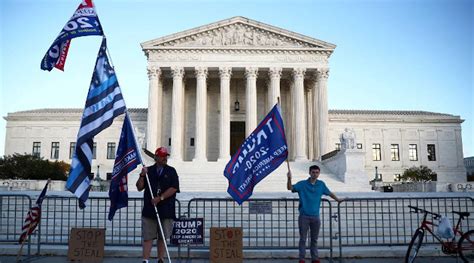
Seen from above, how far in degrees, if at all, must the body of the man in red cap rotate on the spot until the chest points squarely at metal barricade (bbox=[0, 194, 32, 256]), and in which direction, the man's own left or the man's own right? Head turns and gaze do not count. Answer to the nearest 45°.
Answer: approximately 135° to the man's own right

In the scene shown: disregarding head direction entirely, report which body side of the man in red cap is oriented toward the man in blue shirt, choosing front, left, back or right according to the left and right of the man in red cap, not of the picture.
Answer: left

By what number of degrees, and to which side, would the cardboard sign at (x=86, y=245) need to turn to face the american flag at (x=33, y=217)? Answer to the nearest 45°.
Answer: approximately 90° to its right

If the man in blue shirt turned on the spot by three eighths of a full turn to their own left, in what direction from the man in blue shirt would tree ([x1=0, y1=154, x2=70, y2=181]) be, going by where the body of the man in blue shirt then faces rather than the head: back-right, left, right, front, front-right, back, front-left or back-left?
left

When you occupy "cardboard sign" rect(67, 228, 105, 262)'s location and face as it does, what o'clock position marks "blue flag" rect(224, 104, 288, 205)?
The blue flag is roughly at 10 o'clock from the cardboard sign.

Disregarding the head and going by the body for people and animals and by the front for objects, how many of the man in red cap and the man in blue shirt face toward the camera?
2

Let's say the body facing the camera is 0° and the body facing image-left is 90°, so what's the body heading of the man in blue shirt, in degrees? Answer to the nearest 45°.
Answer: approximately 0°
